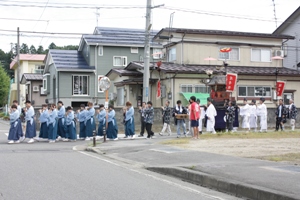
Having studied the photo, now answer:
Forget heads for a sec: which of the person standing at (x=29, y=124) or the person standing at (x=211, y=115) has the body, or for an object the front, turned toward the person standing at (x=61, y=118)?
the person standing at (x=211, y=115)

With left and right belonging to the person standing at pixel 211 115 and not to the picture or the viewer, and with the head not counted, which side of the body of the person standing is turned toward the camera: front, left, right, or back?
left

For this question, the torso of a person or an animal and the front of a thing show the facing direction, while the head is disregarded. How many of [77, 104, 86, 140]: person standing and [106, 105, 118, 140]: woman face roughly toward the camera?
0

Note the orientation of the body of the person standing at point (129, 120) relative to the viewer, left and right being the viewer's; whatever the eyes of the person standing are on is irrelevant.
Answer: facing to the left of the viewer

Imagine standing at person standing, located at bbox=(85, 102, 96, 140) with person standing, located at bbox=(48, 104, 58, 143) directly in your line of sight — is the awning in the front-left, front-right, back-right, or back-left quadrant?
back-right

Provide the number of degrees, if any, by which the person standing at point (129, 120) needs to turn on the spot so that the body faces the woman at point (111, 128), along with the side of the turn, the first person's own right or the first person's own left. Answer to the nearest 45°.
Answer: approximately 45° to the first person's own left

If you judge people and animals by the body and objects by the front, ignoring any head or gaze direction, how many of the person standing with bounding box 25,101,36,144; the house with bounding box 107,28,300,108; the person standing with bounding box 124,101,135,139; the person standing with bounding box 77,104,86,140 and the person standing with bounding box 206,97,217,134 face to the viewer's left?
4

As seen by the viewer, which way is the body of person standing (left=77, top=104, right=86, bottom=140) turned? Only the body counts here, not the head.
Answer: to the viewer's left

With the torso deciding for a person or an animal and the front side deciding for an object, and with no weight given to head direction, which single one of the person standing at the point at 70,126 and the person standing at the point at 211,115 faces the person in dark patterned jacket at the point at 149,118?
the person standing at the point at 211,115

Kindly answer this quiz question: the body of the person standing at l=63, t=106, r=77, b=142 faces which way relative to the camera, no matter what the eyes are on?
to the viewer's left

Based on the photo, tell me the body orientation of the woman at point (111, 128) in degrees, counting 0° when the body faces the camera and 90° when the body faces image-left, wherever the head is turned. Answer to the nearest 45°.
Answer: approximately 90°

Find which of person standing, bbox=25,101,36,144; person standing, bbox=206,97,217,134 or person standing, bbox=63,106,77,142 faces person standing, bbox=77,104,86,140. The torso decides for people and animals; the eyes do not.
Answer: person standing, bbox=206,97,217,134

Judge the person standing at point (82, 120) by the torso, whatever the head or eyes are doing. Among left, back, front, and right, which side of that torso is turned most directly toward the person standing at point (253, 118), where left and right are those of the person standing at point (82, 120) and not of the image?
back

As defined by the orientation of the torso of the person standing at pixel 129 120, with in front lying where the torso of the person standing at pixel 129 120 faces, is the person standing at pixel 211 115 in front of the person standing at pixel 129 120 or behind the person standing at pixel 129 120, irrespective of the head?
behind

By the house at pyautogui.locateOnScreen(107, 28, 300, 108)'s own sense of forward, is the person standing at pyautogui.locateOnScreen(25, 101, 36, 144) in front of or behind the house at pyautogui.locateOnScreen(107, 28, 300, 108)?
in front

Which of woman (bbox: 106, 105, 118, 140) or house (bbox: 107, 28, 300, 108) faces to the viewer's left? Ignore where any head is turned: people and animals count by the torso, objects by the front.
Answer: the woman

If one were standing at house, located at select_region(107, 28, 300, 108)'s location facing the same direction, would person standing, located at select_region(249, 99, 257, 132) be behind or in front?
in front
